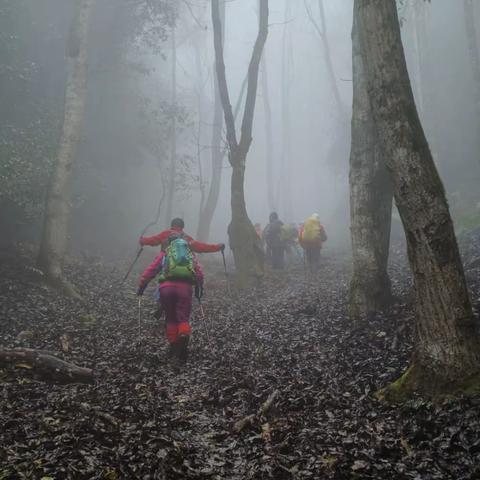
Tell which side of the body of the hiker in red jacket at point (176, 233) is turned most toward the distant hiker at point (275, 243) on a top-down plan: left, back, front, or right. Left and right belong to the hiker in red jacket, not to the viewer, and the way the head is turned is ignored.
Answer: front

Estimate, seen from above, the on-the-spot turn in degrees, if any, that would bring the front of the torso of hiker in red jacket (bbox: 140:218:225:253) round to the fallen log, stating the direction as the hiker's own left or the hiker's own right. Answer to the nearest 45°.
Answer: approximately 135° to the hiker's own left

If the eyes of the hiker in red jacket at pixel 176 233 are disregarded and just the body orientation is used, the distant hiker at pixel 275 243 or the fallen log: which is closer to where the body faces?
the distant hiker

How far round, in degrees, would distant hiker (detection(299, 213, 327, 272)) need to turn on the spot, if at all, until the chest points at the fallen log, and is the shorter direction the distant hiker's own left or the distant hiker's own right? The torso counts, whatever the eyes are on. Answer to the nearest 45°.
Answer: approximately 180°

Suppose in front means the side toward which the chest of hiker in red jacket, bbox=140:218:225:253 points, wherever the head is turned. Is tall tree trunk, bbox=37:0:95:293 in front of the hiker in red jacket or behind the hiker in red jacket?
in front

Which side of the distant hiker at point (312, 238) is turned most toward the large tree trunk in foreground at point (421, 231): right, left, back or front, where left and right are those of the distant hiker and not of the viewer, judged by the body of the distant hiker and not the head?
back

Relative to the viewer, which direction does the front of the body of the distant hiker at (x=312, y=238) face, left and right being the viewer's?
facing away from the viewer

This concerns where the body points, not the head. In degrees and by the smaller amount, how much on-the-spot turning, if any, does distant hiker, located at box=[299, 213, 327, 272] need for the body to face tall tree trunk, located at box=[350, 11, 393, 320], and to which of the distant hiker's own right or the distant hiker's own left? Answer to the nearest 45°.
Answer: approximately 180°

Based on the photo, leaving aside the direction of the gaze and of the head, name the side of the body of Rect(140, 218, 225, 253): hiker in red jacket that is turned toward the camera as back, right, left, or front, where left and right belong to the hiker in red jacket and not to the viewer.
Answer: back
